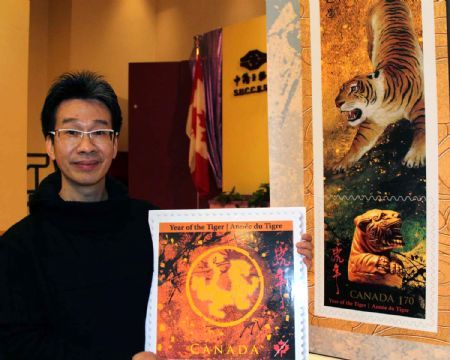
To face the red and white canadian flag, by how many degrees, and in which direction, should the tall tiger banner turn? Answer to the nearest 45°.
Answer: approximately 135° to its right

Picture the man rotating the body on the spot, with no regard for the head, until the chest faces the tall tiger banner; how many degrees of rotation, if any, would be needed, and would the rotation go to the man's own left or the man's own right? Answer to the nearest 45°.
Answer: approximately 90° to the man's own left

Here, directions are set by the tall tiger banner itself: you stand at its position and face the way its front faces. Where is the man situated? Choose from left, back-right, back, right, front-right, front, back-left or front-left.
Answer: right

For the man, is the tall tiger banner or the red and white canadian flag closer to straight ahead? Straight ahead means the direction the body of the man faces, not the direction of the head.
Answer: the tall tiger banner

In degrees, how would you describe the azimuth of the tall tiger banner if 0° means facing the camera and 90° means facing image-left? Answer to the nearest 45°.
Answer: approximately 0°

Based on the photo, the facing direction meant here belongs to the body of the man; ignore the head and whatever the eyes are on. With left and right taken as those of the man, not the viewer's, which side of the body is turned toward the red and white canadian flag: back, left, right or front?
back

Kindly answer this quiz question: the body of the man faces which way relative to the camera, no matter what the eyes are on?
toward the camera

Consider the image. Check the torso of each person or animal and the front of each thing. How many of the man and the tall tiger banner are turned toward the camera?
2

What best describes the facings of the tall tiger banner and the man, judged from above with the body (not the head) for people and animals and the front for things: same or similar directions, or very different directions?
same or similar directions

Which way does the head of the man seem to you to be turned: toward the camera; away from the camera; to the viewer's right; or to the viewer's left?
toward the camera
